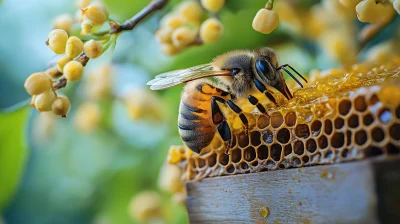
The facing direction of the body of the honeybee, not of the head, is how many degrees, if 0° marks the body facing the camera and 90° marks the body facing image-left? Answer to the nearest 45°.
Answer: approximately 270°
